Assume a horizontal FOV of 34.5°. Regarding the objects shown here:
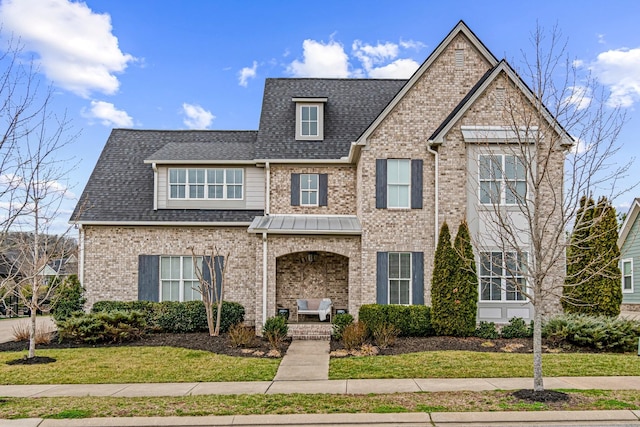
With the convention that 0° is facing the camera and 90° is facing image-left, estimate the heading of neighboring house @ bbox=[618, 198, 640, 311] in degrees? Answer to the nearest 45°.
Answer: approximately 0°

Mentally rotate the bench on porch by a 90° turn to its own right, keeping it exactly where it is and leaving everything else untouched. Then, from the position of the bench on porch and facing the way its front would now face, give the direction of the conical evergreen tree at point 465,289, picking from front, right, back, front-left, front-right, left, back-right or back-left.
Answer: back-left

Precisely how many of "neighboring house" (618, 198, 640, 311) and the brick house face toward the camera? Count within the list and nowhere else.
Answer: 2

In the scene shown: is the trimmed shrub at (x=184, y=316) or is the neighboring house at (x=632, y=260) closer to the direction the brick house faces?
the trimmed shrub

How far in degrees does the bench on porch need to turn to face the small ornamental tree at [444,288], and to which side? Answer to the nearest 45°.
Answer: approximately 45° to its left

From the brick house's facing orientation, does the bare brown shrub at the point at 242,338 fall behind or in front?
in front

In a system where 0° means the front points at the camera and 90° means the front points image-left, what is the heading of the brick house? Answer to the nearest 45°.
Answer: approximately 0°

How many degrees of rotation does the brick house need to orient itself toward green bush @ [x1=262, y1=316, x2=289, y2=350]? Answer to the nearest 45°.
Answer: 0° — it already faces it

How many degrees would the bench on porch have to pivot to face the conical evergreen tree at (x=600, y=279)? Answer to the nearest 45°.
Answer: approximately 45° to its left
